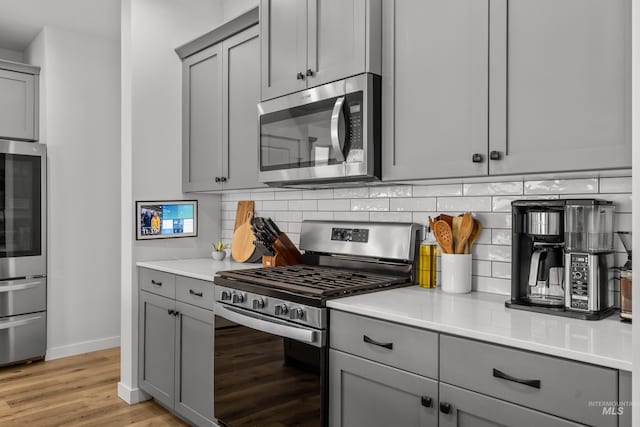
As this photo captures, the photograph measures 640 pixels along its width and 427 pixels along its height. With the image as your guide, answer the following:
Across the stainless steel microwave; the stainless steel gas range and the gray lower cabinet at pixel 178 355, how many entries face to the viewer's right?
0

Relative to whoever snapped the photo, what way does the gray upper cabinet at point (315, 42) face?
facing the viewer and to the left of the viewer

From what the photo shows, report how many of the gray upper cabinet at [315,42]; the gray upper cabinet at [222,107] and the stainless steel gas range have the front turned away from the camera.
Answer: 0

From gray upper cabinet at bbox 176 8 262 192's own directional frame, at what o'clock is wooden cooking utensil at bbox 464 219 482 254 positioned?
The wooden cooking utensil is roughly at 9 o'clock from the gray upper cabinet.

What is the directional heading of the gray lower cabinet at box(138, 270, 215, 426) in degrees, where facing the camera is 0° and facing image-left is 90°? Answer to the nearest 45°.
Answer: approximately 45°

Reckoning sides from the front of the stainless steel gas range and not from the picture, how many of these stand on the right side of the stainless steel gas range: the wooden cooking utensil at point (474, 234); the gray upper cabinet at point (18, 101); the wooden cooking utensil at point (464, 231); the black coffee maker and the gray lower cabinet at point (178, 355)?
2

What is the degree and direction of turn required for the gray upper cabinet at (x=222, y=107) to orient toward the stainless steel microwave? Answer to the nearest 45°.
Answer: approximately 90° to its left

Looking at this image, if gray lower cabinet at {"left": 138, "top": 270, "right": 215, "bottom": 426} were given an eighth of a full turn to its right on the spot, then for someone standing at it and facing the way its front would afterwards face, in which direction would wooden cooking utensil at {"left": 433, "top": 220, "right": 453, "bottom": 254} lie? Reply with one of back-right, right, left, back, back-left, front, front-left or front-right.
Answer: back-left
